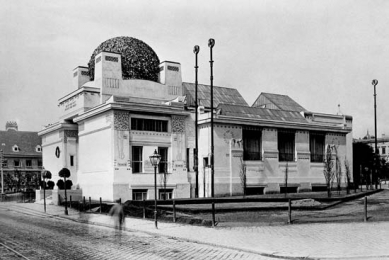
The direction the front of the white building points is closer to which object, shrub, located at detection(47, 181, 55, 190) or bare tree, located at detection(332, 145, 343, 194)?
the shrub

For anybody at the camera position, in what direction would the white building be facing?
facing the viewer and to the left of the viewer
